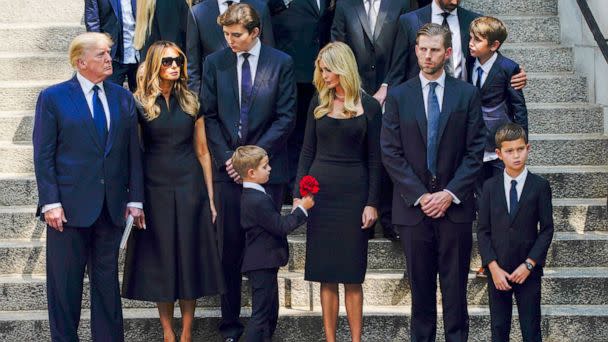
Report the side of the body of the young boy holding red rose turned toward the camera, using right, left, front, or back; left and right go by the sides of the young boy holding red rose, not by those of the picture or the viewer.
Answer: right

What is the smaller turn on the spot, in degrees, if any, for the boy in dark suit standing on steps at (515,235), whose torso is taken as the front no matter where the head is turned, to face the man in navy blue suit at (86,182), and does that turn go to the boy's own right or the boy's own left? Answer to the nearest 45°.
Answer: approximately 90° to the boy's own right
